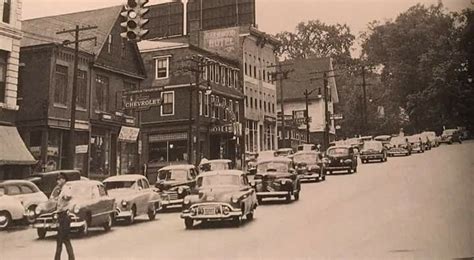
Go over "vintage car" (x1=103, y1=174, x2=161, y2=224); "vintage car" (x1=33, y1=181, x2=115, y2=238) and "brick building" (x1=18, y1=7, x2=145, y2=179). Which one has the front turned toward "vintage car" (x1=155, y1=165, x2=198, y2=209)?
the brick building

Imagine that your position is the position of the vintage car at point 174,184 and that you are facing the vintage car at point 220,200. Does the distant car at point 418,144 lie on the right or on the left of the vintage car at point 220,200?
left

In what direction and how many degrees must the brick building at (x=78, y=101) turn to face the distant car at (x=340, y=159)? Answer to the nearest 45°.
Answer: approximately 45° to its left

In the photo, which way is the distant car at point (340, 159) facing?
toward the camera

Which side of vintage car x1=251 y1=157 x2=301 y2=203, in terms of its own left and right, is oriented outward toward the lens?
front

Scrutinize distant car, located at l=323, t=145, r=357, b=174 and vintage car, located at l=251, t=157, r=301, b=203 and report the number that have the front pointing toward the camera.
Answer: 2

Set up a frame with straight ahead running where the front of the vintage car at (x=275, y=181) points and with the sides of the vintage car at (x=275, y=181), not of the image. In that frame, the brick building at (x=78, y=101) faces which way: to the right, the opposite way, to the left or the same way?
to the left

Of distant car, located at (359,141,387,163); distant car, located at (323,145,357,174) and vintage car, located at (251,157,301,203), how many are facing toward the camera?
3

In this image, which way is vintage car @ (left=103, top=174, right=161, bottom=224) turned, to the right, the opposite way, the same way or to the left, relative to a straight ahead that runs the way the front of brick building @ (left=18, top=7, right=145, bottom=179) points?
to the right

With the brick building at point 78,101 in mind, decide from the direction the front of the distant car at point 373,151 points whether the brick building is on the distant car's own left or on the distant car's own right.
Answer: on the distant car's own right

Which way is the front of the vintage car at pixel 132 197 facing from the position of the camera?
facing the viewer and to the left of the viewer

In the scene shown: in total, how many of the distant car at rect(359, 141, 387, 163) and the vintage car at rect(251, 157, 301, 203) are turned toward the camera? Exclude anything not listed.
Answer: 2

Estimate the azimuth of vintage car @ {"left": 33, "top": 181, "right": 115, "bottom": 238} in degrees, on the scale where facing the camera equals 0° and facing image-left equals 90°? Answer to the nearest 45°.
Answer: approximately 45°

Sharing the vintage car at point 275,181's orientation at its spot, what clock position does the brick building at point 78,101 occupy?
The brick building is roughly at 3 o'clock from the vintage car.
